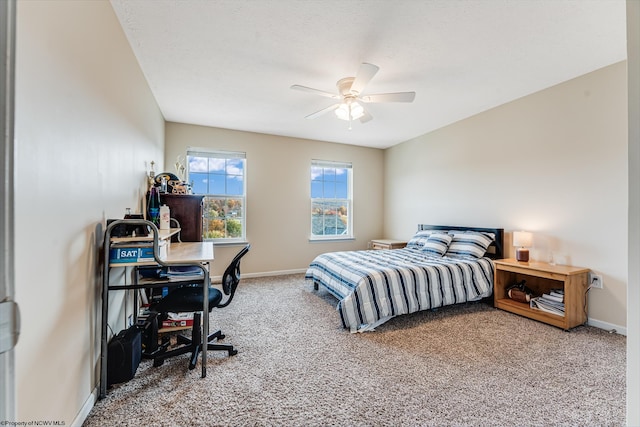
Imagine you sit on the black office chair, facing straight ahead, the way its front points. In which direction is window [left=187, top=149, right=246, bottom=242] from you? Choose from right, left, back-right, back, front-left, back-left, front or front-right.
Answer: right

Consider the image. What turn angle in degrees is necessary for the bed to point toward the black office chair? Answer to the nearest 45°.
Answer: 0° — it already faces it

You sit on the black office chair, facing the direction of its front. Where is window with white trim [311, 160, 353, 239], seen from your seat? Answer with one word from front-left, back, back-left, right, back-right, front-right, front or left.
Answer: back-right

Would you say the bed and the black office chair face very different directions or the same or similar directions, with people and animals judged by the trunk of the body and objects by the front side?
same or similar directions

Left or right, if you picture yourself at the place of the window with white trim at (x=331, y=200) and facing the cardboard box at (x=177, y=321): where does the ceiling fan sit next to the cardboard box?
left

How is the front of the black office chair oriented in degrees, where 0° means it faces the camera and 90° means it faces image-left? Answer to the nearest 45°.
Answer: approximately 90°

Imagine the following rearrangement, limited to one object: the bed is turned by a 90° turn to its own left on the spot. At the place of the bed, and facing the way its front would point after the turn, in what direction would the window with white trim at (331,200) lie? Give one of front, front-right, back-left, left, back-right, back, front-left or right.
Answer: back

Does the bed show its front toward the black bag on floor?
yes

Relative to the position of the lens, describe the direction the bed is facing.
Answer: facing the viewer and to the left of the viewer

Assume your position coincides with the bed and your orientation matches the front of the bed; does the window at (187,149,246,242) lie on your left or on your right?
on your right

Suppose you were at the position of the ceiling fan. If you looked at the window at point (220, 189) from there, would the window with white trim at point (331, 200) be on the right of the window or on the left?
right

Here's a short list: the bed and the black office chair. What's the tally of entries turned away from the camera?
0

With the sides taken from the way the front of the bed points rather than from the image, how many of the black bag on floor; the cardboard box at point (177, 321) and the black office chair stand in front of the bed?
3
